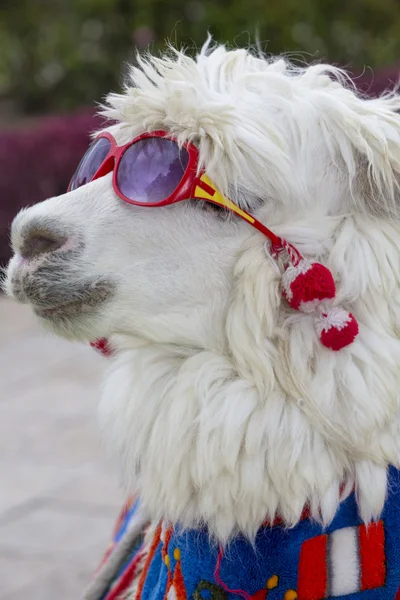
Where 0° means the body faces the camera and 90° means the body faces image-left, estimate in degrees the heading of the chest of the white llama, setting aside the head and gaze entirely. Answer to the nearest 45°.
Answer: approximately 90°
